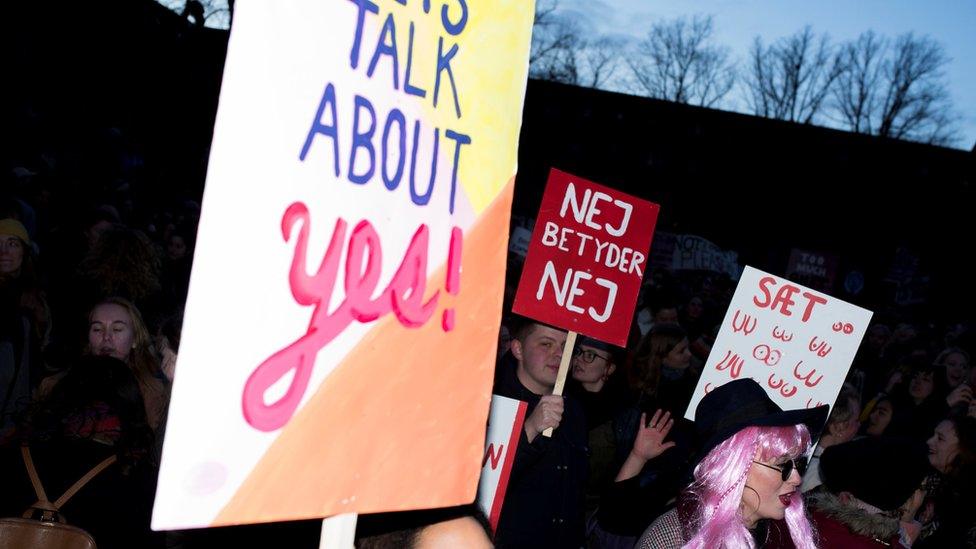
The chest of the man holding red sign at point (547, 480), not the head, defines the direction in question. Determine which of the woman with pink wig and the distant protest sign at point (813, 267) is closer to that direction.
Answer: the woman with pink wig

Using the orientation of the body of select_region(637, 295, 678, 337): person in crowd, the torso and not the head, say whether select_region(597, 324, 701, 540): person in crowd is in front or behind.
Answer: in front

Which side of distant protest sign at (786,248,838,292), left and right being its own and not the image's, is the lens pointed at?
front

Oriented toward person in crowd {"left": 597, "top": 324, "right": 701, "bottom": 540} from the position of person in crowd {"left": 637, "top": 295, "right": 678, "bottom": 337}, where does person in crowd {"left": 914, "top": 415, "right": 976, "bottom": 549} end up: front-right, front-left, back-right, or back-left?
front-left

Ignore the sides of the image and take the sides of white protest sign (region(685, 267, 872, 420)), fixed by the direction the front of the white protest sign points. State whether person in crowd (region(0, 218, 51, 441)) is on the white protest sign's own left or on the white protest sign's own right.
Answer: on the white protest sign's own right

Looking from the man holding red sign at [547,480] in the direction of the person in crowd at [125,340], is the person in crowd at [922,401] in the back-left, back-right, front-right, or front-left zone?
back-right

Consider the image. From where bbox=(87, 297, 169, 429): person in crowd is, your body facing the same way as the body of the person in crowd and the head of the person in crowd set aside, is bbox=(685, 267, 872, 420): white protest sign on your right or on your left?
on your left

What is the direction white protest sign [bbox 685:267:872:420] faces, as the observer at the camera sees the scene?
facing the viewer

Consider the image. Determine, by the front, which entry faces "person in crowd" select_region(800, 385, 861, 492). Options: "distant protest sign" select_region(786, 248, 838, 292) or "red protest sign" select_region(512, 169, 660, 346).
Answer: the distant protest sign

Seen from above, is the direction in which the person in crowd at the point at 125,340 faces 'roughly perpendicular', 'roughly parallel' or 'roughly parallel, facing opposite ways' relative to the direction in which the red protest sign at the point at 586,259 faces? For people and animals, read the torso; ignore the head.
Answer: roughly parallel

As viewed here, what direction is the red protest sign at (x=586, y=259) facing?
toward the camera

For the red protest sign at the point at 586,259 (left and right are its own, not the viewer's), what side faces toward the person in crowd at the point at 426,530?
front

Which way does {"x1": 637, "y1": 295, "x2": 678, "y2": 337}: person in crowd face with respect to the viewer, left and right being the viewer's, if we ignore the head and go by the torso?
facing the viewer and to the right of the viewer
